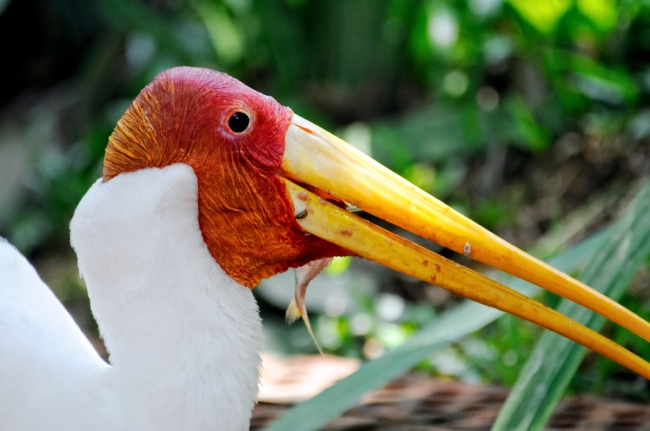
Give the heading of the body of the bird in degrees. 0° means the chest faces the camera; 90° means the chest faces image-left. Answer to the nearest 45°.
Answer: approximately 270°
